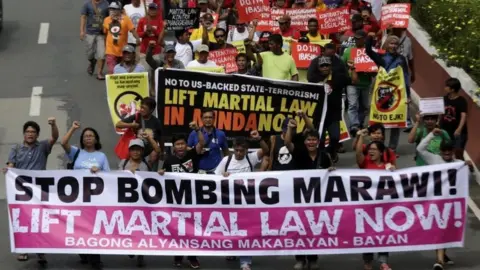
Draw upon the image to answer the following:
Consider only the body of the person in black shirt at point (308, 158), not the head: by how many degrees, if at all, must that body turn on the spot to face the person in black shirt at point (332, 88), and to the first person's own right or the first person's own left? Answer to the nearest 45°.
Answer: approximately 180°

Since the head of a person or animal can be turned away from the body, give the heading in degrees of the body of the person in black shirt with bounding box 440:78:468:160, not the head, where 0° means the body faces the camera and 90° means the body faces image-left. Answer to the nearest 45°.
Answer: approximately 45°

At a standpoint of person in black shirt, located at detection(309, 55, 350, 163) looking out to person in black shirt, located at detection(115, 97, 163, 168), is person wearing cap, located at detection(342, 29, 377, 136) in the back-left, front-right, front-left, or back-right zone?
back-right

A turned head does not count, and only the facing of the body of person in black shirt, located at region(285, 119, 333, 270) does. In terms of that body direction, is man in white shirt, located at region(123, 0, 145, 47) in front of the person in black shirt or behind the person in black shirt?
behind

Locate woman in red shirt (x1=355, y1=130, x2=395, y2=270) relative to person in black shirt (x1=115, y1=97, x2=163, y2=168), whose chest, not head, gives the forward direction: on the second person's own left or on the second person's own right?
on the second person's own left

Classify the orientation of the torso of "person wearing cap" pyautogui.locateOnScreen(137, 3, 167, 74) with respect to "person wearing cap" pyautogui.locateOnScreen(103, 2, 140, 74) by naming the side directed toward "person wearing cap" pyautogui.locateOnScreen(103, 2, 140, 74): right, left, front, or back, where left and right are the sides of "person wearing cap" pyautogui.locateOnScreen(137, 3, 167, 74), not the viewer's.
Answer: right
